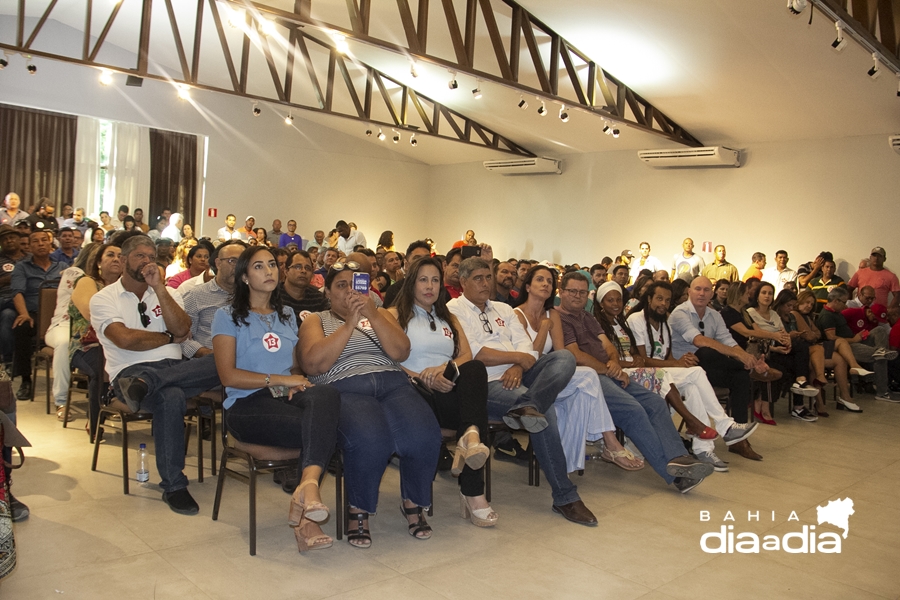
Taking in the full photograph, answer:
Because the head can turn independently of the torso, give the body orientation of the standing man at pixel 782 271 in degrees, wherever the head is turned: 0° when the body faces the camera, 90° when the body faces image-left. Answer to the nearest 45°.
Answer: approximately 0°

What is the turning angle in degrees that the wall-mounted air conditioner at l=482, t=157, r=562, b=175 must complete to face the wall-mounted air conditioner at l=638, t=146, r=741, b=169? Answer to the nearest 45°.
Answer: approximately 90° to its left

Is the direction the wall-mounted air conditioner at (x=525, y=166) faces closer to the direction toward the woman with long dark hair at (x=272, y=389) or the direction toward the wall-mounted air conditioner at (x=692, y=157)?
the woman with long dark hair

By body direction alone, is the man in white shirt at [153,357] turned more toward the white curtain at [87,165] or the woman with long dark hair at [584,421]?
the woman with long dark hair

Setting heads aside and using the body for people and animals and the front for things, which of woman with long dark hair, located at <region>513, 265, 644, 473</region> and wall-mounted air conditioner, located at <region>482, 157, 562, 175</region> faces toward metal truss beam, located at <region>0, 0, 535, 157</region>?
the wall-mounted air conditioner

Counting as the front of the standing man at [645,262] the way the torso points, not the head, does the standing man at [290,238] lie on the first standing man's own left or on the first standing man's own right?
on the first standing man's own right

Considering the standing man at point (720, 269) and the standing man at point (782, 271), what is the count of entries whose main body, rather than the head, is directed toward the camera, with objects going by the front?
2

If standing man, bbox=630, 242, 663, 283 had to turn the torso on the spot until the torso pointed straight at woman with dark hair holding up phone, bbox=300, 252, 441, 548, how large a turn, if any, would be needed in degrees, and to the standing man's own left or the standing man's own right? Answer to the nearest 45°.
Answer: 0° — they already face them

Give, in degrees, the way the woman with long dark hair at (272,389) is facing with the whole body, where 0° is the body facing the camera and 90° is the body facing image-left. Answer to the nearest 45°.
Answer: approximately 315°

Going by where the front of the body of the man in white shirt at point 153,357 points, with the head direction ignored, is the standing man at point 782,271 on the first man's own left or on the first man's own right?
on the first man's own left

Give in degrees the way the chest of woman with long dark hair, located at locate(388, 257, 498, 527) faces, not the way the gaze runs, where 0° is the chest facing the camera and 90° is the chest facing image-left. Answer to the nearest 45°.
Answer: approximately 315°

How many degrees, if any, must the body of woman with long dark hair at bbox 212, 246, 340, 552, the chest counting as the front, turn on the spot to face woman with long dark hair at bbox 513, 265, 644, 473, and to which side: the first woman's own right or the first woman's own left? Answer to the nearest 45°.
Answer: approximately 45° to the first woman's own left

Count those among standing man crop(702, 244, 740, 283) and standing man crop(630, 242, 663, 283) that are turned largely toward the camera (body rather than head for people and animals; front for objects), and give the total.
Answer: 2
